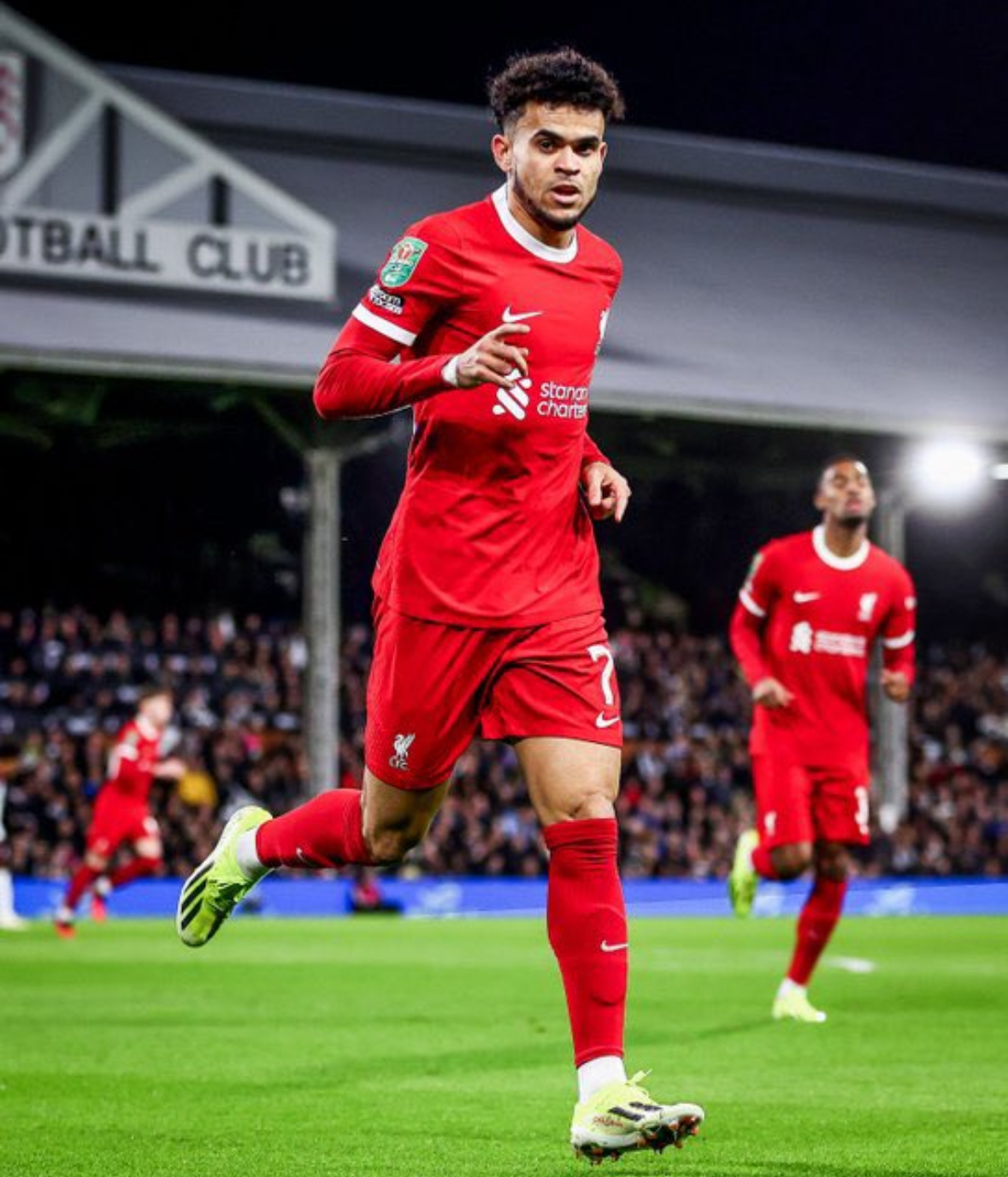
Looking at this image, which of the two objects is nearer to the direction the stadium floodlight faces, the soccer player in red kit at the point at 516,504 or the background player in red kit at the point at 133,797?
the soccer player in red kit

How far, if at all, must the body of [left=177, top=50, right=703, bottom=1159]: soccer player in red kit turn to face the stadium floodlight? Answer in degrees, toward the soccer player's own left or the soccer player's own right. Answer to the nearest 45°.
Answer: approximately 135° to the soccer player's own left

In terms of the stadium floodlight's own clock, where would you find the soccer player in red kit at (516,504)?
The soccer player in red kit is roughly at 12 o'clock from the stadium floodlight.

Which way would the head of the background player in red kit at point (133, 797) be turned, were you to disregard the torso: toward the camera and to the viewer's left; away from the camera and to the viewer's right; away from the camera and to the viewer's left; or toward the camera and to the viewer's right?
toward the camera and to the viewer's right

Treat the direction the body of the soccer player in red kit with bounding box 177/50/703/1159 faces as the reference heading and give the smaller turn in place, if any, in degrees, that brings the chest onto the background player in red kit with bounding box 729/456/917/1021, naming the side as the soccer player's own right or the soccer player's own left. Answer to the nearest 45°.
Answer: approximately 135° to the soccer player's own left

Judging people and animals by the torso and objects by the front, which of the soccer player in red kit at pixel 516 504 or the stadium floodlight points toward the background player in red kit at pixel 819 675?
the stadium floodlight

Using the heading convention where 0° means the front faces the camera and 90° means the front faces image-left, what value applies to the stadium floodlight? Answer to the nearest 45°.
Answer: approximately 0°

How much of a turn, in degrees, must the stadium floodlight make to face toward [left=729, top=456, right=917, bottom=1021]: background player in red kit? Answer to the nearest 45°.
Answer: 0° — it already faces them

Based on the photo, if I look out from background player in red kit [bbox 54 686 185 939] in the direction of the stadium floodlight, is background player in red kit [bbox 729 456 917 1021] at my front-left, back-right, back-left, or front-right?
back-right
